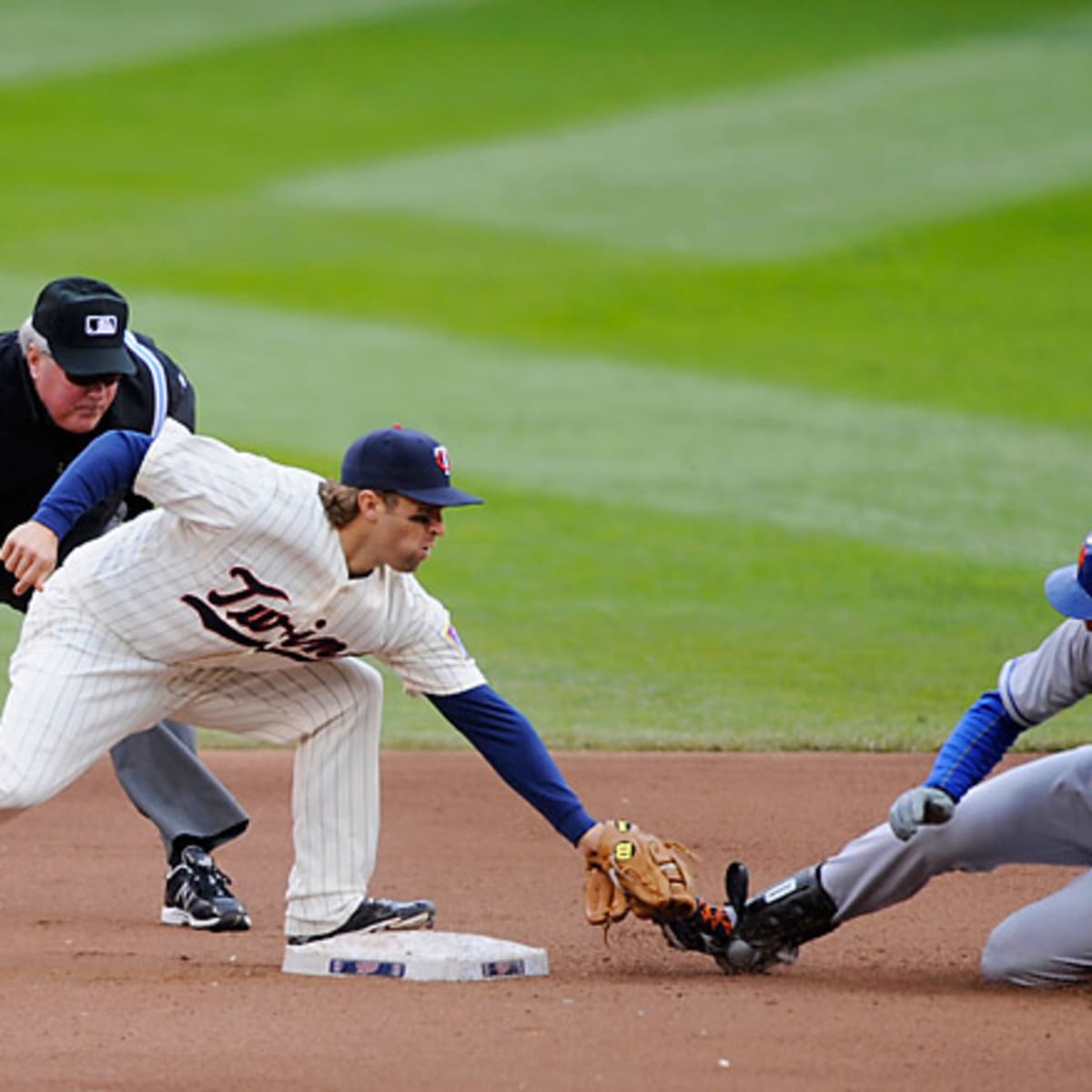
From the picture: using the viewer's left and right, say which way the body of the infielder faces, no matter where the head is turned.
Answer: facing the viewer and to the right of the viewer

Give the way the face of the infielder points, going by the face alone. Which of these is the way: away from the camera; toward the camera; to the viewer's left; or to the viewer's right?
to the viewer's right

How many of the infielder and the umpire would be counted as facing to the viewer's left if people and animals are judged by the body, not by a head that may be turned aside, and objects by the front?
0

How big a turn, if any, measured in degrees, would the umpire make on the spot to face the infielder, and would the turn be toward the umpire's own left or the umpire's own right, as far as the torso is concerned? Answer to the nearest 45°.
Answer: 0° — they already face them
